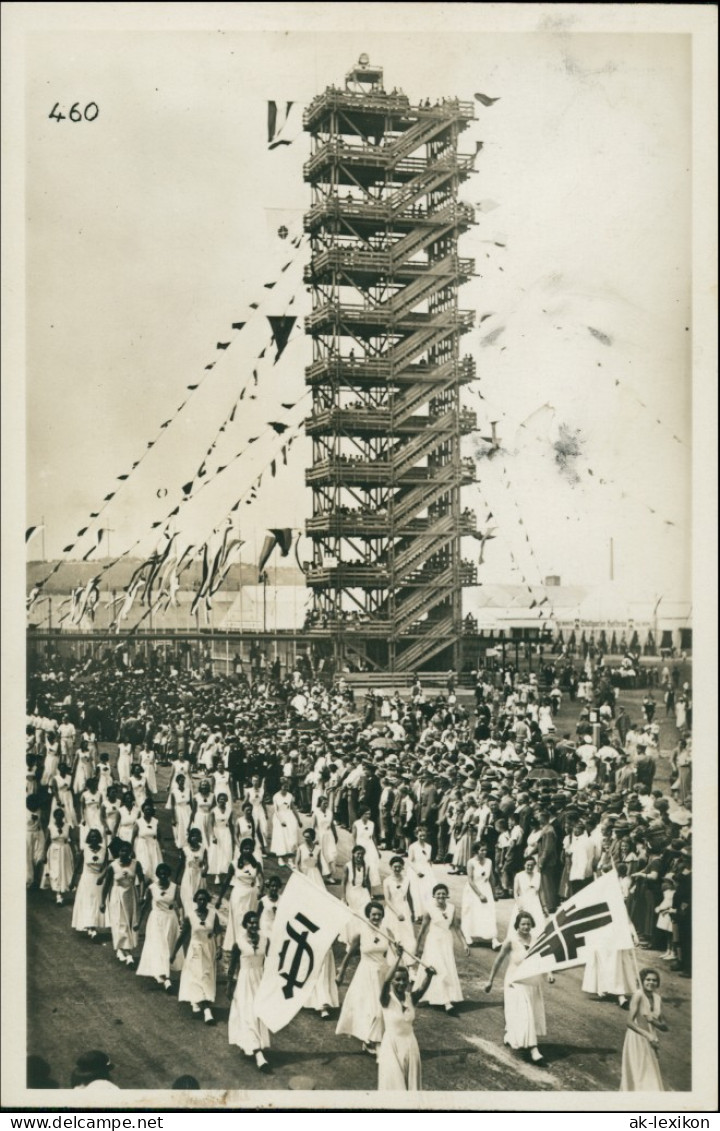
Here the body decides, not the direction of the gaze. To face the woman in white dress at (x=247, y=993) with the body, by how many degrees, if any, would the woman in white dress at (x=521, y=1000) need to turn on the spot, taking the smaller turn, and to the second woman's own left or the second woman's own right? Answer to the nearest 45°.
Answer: approximately 135° to the second woman's own right

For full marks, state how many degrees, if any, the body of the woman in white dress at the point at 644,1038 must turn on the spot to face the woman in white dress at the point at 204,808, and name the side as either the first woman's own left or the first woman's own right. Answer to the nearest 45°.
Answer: approximately 135° to the first woman's own right

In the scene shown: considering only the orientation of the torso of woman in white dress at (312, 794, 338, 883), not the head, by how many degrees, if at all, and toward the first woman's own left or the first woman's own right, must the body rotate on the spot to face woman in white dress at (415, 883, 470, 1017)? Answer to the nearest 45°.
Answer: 0° — they already face them

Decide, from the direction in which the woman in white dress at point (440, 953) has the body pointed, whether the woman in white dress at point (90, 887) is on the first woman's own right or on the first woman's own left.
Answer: on the first woman's own right

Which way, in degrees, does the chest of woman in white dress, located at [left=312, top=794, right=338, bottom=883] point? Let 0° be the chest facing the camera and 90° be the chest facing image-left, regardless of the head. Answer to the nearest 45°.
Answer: approximately 315°
